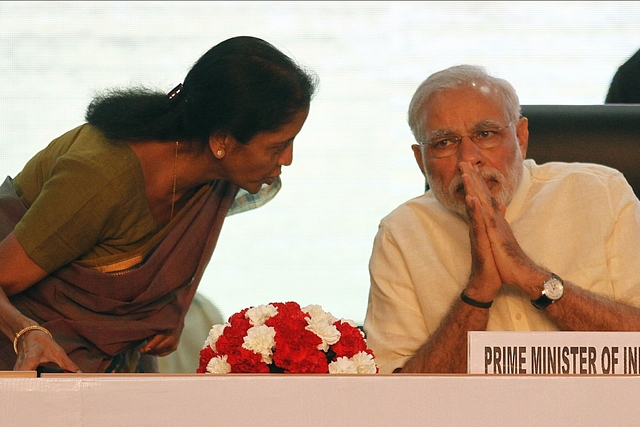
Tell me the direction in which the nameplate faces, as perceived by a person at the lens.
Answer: facing the viewer

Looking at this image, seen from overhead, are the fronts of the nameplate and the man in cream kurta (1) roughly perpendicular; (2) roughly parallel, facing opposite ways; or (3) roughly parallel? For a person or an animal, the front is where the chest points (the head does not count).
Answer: roughly parallel

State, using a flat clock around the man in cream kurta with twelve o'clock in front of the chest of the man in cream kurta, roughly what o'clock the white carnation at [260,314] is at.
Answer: The white carnation is roughly at 1 o'clock from the man in cream kurta.

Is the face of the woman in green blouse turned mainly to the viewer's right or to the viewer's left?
to the viewer's right

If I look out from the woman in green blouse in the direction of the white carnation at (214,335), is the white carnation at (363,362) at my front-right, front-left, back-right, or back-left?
front-left

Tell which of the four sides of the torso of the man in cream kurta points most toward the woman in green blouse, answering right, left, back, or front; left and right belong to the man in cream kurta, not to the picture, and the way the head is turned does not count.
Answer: right

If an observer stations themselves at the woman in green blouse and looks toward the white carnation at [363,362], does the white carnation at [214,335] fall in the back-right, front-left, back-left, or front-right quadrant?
front-right

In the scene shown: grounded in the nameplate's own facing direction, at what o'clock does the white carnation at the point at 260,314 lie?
The white carnation is roughly at 4 o'clock from the nameplate.

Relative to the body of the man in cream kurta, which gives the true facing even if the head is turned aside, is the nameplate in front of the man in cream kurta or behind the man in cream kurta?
in front

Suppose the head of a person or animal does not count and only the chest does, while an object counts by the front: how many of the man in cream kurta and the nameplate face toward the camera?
2

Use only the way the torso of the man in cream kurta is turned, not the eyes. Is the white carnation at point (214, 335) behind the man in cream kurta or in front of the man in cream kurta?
in front
